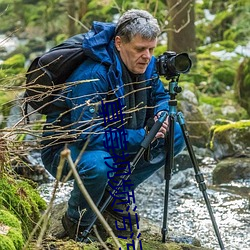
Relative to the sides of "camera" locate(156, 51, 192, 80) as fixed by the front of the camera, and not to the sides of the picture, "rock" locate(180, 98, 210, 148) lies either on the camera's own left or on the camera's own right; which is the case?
on the camera's own left

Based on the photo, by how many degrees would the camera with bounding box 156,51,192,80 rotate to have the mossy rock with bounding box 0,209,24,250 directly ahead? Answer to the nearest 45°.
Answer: approximately 90° to its right

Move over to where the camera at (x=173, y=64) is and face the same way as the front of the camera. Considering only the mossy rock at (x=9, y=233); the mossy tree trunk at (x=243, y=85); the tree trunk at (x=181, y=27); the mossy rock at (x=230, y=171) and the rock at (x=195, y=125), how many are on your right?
1

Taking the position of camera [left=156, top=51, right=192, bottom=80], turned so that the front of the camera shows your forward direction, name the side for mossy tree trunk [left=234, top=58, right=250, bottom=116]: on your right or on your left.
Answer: on your left

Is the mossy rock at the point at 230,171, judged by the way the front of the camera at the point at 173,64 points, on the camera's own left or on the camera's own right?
on the camera's own left
